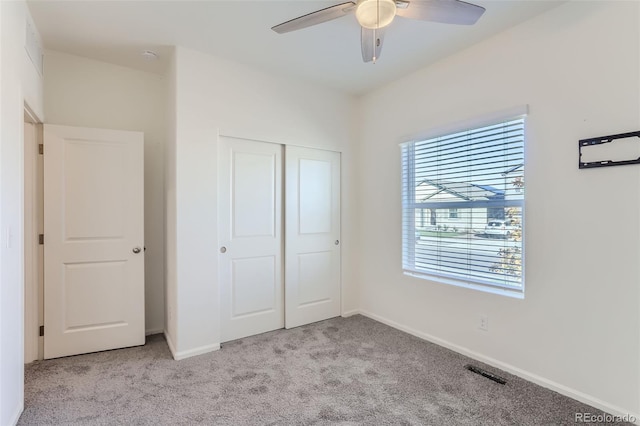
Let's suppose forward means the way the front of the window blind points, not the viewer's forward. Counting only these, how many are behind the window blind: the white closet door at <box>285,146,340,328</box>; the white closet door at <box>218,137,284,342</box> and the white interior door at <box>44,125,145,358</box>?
0

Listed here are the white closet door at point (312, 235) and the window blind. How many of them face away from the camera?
0

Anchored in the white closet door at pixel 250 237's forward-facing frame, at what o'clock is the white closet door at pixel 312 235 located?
the white closet door at pixel 312 235 is roughly at 10 o'clock from the white closet door at pixel 250 237.

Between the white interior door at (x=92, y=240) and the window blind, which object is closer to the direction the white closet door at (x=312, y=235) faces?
the window blind

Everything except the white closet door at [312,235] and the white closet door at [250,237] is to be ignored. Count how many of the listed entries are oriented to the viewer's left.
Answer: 0

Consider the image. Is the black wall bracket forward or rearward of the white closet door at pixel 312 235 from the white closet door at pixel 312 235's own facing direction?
forward

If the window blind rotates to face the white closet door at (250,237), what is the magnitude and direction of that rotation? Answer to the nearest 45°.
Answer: approximately 45° to its right

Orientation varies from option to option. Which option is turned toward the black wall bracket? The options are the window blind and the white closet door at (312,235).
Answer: the white closet door

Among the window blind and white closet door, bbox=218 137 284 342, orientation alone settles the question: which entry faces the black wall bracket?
the white closet door

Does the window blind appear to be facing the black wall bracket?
no

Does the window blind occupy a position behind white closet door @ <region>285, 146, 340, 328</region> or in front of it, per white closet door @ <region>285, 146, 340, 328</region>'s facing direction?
in front

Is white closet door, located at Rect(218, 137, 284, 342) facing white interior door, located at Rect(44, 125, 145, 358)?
no

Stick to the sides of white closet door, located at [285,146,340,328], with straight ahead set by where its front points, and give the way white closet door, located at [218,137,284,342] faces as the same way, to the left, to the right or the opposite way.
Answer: the same way

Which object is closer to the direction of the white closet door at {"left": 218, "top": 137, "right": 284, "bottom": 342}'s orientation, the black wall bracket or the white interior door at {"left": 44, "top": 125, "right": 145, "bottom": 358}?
the black wall bracket

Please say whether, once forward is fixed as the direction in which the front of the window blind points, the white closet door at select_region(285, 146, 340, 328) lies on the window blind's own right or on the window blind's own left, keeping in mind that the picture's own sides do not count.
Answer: on the window blind's own right

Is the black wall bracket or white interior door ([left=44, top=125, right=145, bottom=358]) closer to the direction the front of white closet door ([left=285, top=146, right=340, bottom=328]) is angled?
the black wall bracket

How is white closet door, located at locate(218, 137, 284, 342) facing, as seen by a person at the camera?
facing the viewer and to the right of the viewer

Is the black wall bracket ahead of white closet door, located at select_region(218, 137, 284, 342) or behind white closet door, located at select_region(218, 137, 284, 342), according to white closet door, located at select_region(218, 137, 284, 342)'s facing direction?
ahead

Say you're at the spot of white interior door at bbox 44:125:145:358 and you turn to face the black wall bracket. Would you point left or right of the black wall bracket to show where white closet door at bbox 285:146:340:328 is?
left

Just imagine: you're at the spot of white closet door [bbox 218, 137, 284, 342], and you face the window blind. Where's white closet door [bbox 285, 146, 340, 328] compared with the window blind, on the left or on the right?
left
